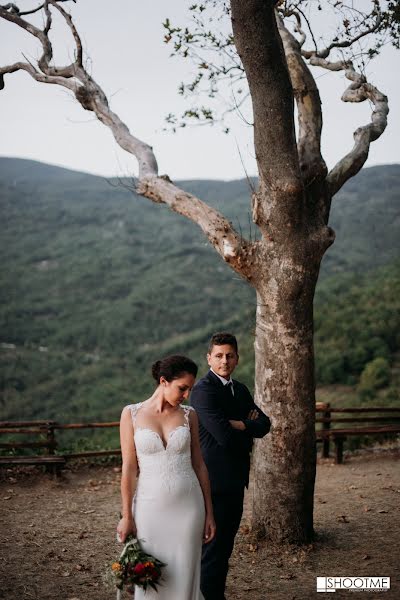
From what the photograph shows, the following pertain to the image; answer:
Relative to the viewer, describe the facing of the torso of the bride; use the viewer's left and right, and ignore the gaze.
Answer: facing the viewer

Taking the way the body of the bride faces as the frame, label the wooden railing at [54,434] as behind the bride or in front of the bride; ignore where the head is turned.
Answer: behind

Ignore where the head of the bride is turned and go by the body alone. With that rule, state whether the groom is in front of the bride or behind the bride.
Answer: behind

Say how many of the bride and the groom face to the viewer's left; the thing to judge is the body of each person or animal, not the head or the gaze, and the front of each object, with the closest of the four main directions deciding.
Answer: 0

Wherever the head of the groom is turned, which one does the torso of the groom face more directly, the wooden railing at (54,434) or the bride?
the bride

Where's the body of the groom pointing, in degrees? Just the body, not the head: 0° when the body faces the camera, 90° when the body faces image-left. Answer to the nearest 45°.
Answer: approximately 315°
